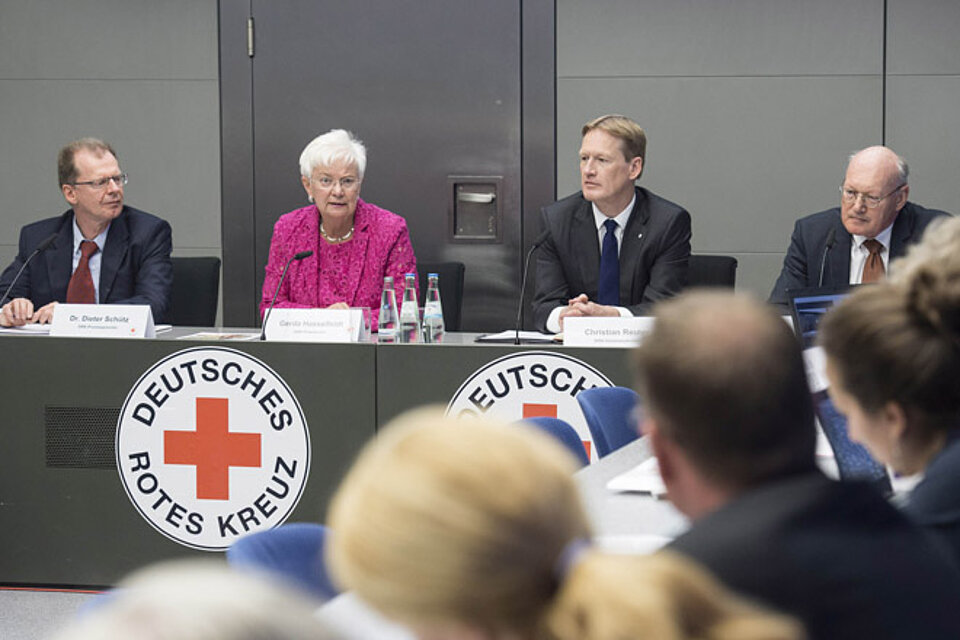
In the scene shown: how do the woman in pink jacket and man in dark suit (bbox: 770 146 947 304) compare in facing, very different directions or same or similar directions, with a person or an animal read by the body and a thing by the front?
same or similar directions

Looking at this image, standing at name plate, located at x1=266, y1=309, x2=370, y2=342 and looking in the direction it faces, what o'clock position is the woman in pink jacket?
The woman in pink jacket is roughly at 6 o'clock from the name plate.

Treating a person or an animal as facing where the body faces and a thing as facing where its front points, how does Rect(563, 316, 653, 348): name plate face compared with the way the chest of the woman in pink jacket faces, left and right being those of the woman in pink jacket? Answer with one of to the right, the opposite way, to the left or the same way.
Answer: the same way

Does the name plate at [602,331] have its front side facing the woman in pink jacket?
no

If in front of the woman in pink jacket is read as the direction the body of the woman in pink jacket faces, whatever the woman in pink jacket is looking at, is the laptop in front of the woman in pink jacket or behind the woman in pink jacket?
in front

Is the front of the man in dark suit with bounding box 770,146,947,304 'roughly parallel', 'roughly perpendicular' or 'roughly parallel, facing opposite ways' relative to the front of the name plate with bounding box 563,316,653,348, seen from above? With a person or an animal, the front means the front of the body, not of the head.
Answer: roughly parallel

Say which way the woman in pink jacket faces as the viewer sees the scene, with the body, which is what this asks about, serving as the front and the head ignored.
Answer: toward the camera

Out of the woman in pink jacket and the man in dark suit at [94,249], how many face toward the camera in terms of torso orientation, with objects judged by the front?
2

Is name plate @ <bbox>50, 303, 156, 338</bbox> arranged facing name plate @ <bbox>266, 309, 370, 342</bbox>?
no

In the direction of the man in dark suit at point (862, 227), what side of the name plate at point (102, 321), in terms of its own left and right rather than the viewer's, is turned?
left

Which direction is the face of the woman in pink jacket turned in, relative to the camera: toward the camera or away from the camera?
toward the camera

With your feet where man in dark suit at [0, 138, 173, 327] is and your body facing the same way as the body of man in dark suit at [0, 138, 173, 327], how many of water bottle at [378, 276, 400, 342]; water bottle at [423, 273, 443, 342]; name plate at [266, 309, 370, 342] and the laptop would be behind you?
0

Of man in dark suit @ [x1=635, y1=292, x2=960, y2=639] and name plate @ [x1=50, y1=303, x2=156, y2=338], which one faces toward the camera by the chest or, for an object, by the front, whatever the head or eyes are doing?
the name plate

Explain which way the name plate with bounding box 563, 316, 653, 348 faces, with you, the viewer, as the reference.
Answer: facing the viewer

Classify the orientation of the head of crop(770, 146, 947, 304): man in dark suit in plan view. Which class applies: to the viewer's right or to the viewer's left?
to the viewer's left

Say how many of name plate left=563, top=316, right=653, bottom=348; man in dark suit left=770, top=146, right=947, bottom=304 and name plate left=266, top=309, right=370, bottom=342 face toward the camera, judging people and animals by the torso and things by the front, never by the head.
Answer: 3

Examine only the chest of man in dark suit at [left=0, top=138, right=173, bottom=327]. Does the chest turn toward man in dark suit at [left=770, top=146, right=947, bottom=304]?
no

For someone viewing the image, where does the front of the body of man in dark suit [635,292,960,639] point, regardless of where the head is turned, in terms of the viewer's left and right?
facing away from the viewer and to the left of the viewer

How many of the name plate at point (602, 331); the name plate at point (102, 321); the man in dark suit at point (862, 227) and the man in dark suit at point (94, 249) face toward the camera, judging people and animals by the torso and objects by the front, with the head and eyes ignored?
4

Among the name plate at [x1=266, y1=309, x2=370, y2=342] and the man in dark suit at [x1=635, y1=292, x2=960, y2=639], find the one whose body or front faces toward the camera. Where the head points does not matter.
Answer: the name plate

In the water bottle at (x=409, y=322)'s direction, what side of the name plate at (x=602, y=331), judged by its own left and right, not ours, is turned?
right

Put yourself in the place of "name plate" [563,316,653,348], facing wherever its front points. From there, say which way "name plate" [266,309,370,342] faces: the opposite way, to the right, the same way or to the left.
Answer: the same way

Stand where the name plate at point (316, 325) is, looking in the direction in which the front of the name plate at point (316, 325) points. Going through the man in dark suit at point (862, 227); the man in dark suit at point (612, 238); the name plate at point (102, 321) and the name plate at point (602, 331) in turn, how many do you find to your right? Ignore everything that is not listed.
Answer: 1
